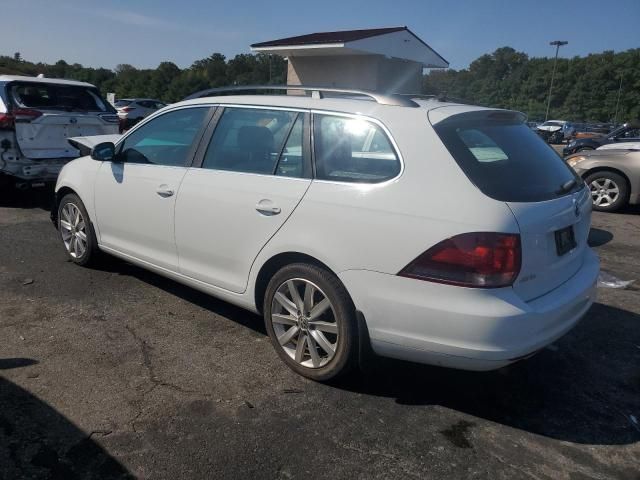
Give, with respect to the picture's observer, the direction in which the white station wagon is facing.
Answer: facing away from the viewer and to the left of the viewer

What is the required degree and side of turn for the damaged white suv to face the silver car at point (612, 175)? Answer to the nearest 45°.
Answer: approximately 135° to its right

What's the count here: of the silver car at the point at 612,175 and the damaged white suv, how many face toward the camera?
0

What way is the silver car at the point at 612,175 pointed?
to the viewer's left

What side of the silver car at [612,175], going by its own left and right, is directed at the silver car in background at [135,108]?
front

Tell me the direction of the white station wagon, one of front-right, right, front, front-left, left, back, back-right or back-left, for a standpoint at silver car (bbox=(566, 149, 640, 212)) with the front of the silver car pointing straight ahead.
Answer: left

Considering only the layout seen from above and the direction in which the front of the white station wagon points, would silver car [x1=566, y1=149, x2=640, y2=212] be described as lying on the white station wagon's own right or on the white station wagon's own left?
on the white station wagon's own right

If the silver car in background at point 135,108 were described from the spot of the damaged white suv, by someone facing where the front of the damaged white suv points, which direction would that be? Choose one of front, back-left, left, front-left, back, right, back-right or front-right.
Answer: front-right

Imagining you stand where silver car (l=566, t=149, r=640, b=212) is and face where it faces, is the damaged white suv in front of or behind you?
in front

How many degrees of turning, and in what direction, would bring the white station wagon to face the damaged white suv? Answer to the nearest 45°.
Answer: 0° — it already faces it
